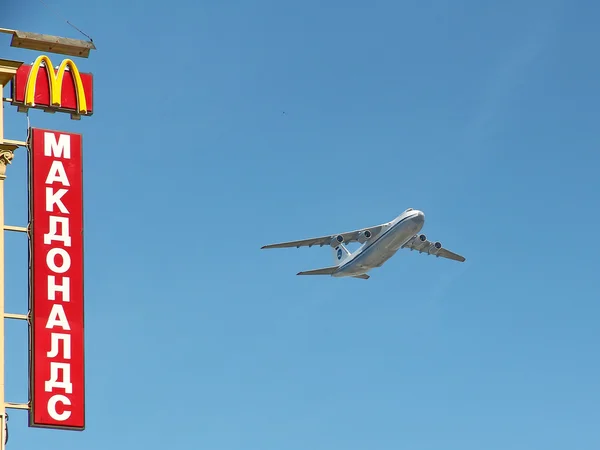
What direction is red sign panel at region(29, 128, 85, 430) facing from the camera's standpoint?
toward the camera
